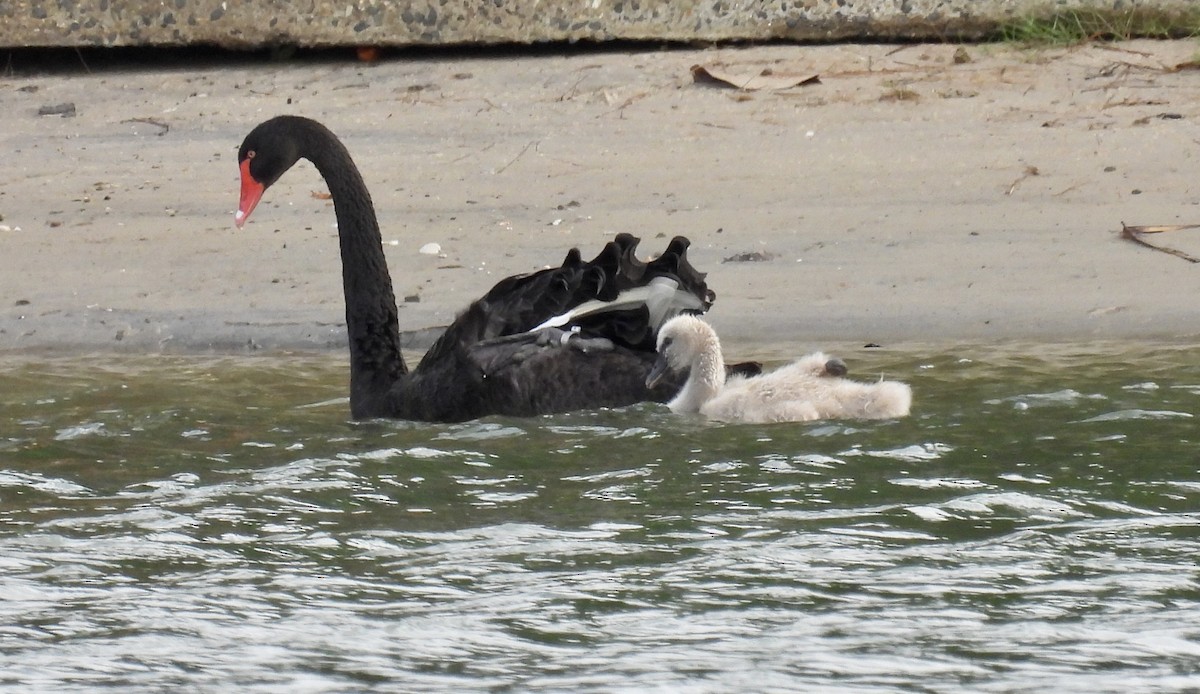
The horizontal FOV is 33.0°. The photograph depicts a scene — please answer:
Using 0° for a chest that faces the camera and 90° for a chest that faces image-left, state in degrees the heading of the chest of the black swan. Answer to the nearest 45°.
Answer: approximately 90°

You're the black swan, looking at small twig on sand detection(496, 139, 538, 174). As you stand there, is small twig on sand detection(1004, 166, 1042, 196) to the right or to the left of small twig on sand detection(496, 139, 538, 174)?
right

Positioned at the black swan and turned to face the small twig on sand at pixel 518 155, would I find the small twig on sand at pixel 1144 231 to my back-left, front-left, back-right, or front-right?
front-right

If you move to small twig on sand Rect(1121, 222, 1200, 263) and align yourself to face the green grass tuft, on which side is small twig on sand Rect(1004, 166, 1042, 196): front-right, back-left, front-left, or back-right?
front-left

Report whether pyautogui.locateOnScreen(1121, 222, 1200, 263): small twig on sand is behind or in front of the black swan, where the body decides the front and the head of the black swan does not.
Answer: behind

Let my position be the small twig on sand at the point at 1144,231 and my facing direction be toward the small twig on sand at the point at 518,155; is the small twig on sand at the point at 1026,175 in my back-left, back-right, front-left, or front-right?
front-right

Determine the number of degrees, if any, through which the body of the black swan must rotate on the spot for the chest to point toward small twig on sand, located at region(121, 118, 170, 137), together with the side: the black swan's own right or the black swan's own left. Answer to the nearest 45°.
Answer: approximately 45° to the black swan's own right

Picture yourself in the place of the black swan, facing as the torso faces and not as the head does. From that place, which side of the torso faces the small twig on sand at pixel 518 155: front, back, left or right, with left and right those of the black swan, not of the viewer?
right

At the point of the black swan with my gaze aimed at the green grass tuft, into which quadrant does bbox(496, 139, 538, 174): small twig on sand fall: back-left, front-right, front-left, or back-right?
front-left

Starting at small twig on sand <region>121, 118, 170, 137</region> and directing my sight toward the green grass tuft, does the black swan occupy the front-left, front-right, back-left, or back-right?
front-right

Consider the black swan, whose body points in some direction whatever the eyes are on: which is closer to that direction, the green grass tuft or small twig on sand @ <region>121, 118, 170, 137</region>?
the small twig on sand
